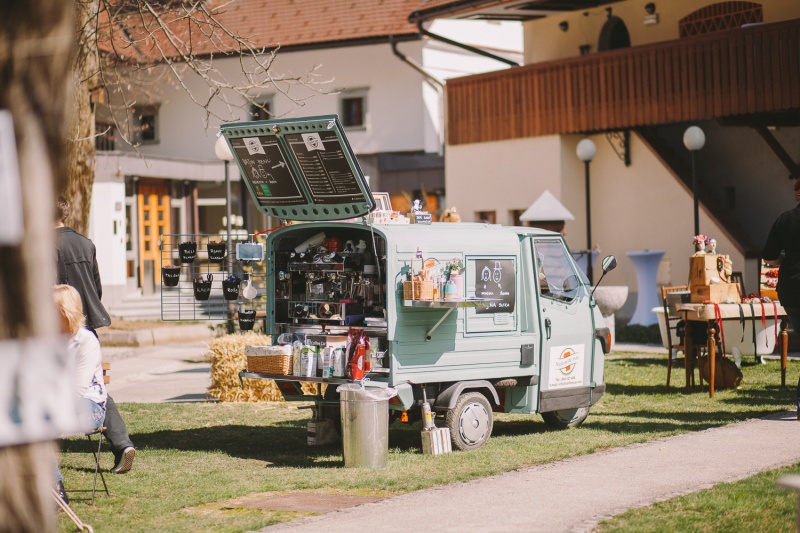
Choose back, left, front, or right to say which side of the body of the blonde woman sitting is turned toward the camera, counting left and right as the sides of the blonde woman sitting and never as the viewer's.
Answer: left

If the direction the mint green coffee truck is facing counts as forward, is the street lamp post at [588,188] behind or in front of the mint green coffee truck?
in front

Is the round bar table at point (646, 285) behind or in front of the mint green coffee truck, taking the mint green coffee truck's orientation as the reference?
in front

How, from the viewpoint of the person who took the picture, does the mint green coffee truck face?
facing away from the viewer and to the right of the viewer

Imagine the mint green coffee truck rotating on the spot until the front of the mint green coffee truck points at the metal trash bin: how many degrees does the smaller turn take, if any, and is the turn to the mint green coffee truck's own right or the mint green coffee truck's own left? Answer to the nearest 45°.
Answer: approximately 135° to the mint green coffee truck's own right

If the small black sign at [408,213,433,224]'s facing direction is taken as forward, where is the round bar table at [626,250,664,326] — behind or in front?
behind

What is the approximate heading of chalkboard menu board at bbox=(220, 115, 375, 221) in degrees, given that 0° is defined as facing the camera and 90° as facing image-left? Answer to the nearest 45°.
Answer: approximately 45°

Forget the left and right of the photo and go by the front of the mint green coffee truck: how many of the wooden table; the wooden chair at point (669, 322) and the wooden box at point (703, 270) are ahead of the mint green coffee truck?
3
